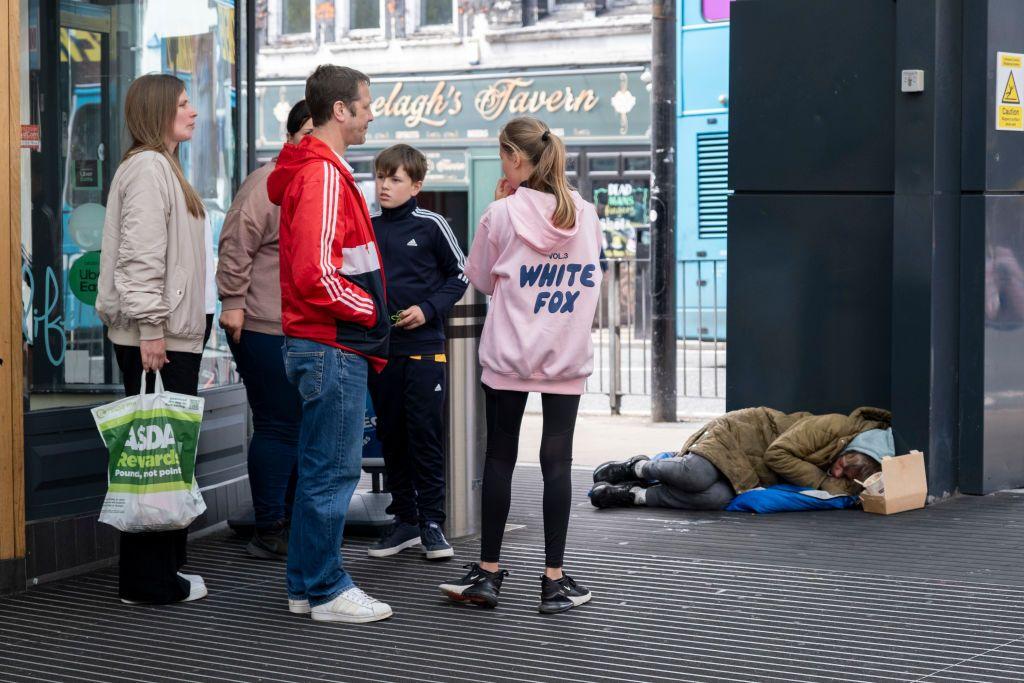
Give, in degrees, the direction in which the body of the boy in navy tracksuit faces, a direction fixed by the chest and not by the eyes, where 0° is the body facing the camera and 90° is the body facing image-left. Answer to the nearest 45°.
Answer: approximately 45°

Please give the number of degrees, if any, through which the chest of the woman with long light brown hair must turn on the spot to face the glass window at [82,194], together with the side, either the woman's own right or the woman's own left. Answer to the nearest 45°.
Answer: approximately 90° to the woman's own left

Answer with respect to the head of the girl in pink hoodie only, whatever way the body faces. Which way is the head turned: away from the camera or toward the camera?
away from the camera

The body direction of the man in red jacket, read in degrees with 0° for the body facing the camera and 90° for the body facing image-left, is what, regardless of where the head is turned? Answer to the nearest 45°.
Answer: approximately 270°

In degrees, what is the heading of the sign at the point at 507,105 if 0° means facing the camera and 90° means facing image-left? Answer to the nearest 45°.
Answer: approximately 0°

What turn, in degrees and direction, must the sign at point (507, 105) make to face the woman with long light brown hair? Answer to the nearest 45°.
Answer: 0° — it already faces them

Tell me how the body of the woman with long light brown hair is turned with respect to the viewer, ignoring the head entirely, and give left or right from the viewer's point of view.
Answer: facing to the right of the viewer
